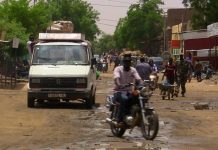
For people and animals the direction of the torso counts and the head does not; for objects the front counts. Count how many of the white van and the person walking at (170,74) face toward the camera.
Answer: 2

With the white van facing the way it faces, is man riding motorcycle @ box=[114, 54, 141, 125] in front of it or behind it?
in front

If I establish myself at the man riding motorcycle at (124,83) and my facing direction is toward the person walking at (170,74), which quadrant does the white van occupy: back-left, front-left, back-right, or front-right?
front-left

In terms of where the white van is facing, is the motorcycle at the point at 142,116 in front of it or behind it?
in front

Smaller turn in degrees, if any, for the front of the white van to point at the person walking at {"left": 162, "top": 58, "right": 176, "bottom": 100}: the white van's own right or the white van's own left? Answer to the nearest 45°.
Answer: approximately 135° to the white van's own left

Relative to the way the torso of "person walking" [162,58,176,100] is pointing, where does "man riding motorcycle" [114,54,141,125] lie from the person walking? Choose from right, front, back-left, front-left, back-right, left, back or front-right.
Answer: front

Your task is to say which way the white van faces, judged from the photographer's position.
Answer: facing the viewer

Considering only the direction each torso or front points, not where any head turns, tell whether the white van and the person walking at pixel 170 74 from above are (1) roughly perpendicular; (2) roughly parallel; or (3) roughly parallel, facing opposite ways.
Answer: roughly parallel

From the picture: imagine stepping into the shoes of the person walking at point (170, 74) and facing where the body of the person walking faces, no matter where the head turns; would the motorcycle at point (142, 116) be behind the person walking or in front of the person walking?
in front

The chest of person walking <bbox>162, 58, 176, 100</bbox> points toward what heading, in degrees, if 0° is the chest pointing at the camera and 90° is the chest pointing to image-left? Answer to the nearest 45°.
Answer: approximately 0°

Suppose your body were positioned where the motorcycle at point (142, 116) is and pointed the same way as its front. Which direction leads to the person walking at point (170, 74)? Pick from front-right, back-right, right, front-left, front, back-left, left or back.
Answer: back-left

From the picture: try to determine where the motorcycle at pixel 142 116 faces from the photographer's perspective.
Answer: facing the viewer and to the right of the viewer
